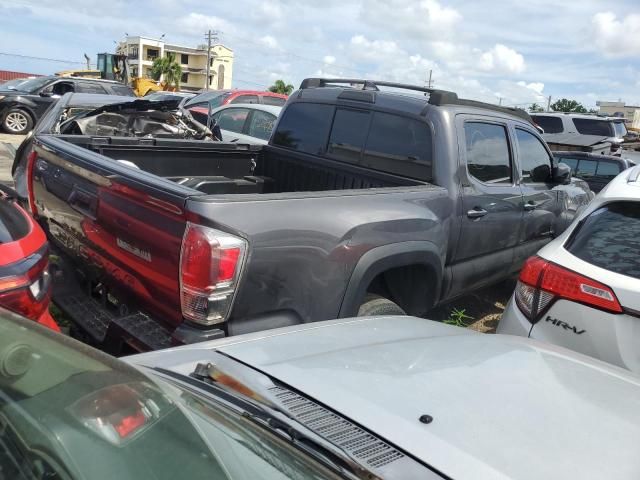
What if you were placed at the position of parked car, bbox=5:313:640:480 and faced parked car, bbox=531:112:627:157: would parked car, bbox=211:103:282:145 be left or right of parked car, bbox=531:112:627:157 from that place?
left

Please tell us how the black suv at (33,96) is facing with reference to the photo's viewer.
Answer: facing the viewer and to the left of the viewer

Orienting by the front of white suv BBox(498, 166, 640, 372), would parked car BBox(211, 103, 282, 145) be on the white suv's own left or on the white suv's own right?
on the white suv's own left

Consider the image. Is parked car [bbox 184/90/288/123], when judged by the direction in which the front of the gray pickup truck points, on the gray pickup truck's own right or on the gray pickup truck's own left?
on the gray pickup truck's own left

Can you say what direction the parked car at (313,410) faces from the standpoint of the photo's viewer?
facing away from the viewer and to the right of the viewer

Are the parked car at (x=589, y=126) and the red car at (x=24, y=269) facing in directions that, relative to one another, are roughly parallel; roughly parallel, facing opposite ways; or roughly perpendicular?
roughly parallel

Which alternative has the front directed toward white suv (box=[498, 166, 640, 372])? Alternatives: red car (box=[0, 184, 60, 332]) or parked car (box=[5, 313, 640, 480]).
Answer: the parked car

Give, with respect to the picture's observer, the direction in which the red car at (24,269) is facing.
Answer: facing away from the viewer and to the left of the viewer

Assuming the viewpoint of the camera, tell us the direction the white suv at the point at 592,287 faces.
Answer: facing away from the viewer and to the right of the viewer

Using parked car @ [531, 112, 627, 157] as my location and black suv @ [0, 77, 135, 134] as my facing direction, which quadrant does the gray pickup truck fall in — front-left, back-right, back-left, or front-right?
front-left

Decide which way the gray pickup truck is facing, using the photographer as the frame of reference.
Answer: facing away from the viewer and to the right of the viewer
